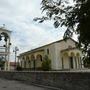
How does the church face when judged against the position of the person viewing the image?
facing the viewer and to the right of the viewer

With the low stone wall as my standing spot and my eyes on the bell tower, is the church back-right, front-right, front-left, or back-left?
front-right

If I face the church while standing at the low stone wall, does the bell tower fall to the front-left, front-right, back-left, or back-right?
front-left

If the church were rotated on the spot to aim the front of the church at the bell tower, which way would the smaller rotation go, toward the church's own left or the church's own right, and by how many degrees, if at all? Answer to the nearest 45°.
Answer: approximately 90° to the church's own right

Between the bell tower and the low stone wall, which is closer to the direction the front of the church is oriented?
the low stone wall
